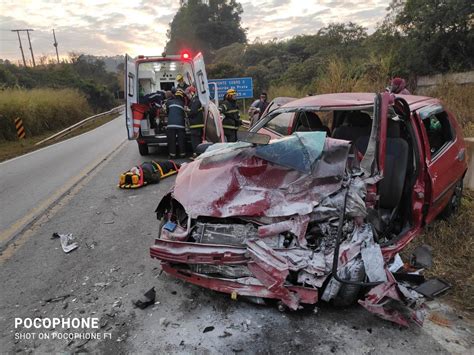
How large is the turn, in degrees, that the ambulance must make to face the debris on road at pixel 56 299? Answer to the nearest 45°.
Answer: approximately 180°

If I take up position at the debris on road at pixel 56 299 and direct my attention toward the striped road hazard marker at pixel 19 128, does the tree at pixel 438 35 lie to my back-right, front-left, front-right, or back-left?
front-right

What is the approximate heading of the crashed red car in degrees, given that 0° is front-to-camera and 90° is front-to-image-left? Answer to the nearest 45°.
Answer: approximately 45°

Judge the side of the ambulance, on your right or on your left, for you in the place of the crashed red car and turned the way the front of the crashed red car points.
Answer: on your right

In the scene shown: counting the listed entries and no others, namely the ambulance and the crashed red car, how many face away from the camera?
1

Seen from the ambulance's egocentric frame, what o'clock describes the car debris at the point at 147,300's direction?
The car debris is roughly at 6 o'clock from the ambulance.

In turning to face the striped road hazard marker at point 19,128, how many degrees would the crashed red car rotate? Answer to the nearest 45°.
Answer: approximately 90° to its right

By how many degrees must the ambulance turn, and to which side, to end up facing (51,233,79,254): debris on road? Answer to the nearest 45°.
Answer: approximately 180°

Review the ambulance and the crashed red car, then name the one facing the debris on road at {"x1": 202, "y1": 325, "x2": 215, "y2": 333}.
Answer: the crashed red car

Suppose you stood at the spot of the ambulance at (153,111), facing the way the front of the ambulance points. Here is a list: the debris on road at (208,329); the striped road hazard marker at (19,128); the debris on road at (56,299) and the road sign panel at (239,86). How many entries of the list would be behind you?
2

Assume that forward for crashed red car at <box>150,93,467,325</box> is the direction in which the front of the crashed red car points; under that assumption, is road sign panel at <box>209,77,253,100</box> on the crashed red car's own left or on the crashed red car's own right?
on the crashed red car's own right

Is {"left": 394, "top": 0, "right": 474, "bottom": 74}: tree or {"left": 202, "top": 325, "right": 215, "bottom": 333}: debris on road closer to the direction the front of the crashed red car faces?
the debris on road

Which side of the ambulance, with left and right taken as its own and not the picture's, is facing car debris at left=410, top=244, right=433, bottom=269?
back

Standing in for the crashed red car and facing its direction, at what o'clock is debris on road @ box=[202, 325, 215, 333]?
The debris on road is roughly at 12 o'clock from the crashed red car.

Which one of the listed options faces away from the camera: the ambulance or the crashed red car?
the ambulance

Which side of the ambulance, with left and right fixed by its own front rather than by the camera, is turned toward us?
back
